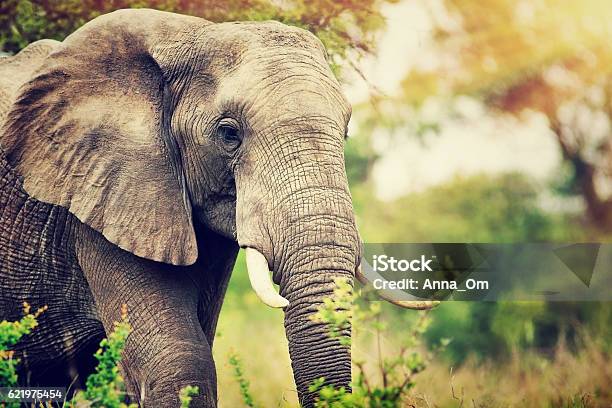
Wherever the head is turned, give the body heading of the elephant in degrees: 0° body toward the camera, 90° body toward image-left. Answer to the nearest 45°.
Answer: approximately 315°

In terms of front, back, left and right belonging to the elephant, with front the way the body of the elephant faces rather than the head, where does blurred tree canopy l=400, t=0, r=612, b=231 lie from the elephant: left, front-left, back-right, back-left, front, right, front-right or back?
left
